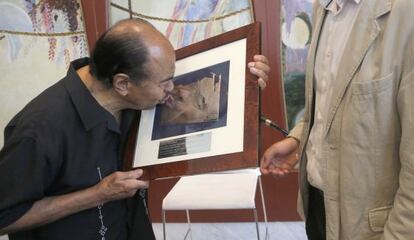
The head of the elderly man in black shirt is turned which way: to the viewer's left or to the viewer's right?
to the viewer's right

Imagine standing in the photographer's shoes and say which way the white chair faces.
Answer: facing the viewer

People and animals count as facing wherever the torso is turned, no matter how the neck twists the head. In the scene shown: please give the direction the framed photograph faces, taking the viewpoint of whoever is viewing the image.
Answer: facing the viewer and to the left of the viewer
